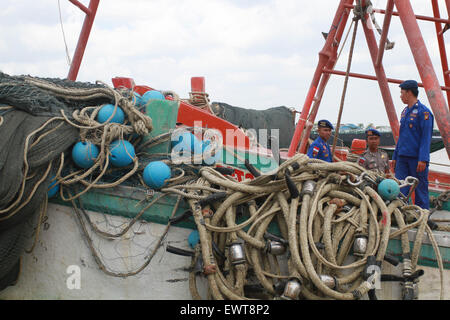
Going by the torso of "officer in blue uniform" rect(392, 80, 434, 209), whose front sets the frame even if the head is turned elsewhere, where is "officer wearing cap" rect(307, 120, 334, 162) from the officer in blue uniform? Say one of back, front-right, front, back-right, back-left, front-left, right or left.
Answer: front-right

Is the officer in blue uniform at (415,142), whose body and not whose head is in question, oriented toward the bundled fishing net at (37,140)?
yes

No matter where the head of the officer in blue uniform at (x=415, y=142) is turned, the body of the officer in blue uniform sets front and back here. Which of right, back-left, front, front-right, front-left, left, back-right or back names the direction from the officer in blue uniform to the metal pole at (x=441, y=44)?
back-right

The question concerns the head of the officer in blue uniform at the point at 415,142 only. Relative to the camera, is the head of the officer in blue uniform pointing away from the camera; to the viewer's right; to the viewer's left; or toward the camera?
to the viewer's left

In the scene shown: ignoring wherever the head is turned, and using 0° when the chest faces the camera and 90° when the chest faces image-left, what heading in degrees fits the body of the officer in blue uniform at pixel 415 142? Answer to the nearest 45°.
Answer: approximately 45°

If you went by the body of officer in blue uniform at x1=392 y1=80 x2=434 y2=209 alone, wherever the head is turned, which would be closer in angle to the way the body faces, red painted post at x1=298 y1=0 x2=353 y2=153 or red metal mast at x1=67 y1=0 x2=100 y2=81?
the red metal mast
